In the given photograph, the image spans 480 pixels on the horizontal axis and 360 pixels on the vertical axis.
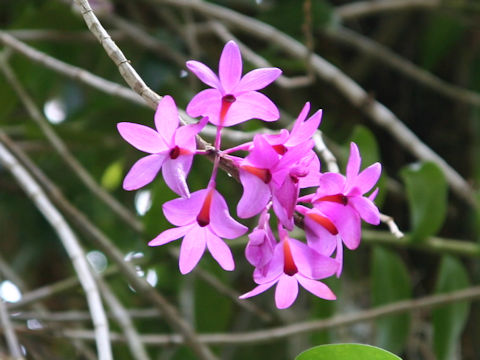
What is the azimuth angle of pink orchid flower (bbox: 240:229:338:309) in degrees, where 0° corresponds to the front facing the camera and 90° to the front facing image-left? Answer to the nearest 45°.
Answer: approximately 0°

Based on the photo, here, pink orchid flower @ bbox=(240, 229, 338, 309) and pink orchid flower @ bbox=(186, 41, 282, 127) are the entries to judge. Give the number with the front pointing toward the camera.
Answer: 2
